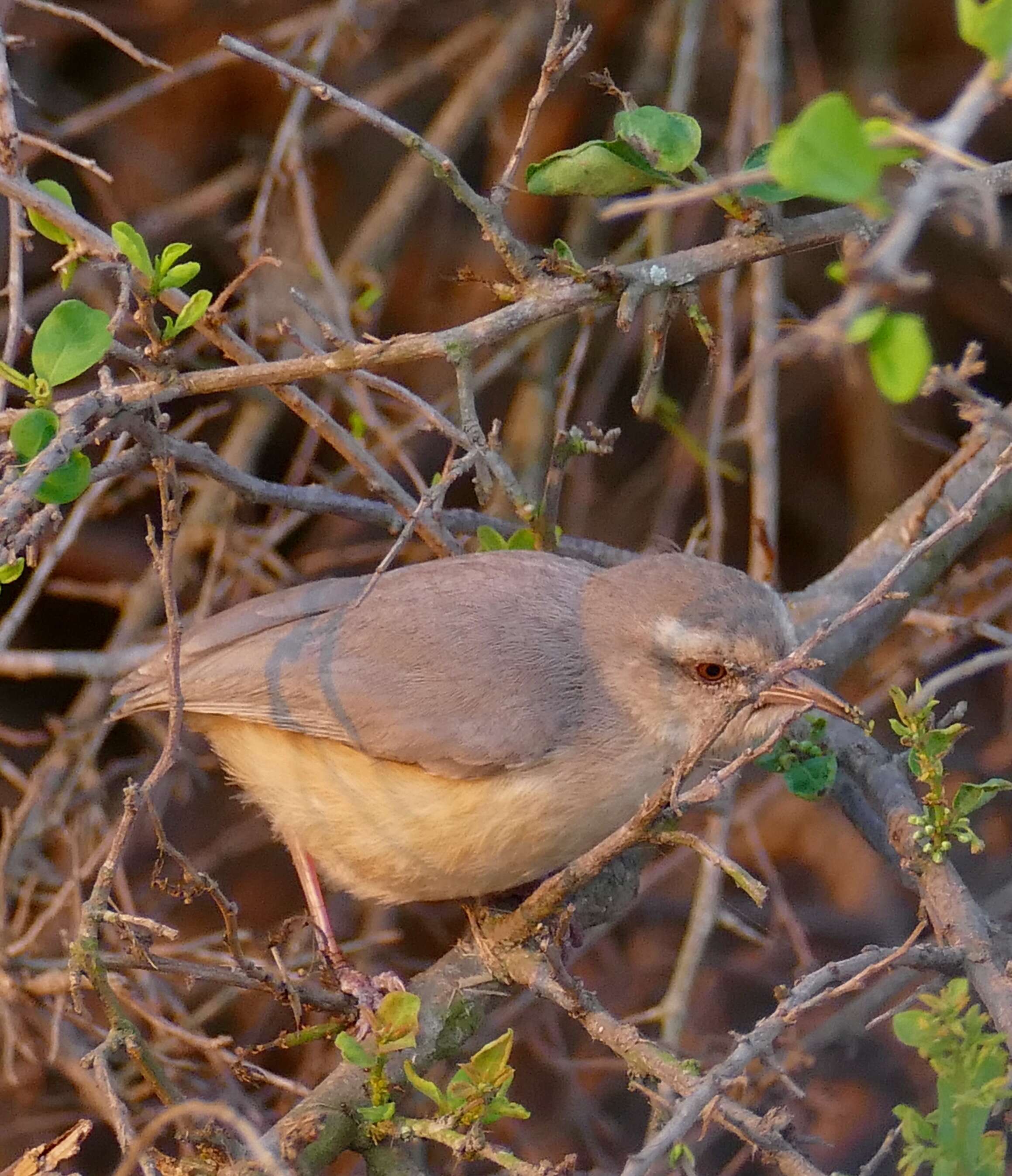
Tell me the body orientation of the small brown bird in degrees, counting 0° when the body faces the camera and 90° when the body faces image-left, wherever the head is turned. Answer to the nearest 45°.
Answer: approximately 270°

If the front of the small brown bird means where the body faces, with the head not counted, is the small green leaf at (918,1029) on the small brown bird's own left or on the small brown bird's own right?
on the small brown bird's own right

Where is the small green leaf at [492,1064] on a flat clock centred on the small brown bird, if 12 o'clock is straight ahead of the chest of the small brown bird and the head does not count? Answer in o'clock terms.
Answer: The small green leaf is roughly at 3 o'clock from the small brown bird.
